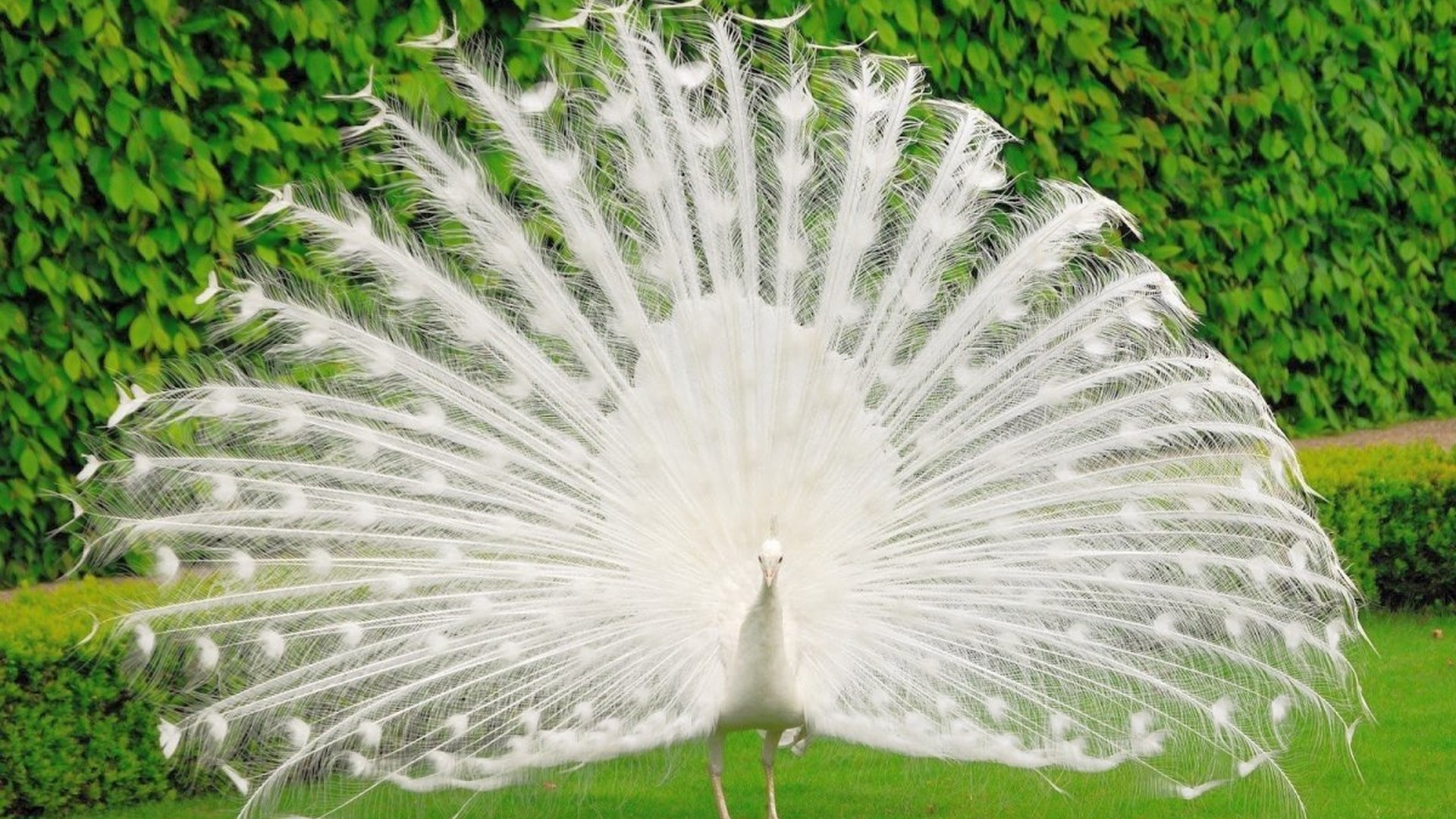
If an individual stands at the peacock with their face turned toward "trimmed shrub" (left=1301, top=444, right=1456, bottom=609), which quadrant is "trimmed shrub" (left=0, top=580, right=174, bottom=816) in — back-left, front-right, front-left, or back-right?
back-left

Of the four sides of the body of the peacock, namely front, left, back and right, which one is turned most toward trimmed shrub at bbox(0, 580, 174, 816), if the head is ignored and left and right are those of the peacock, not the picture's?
right

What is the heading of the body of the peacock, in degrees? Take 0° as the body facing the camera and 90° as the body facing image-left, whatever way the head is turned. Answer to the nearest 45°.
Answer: approximately 0°

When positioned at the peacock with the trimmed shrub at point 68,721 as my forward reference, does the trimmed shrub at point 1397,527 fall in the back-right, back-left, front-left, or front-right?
back-right
